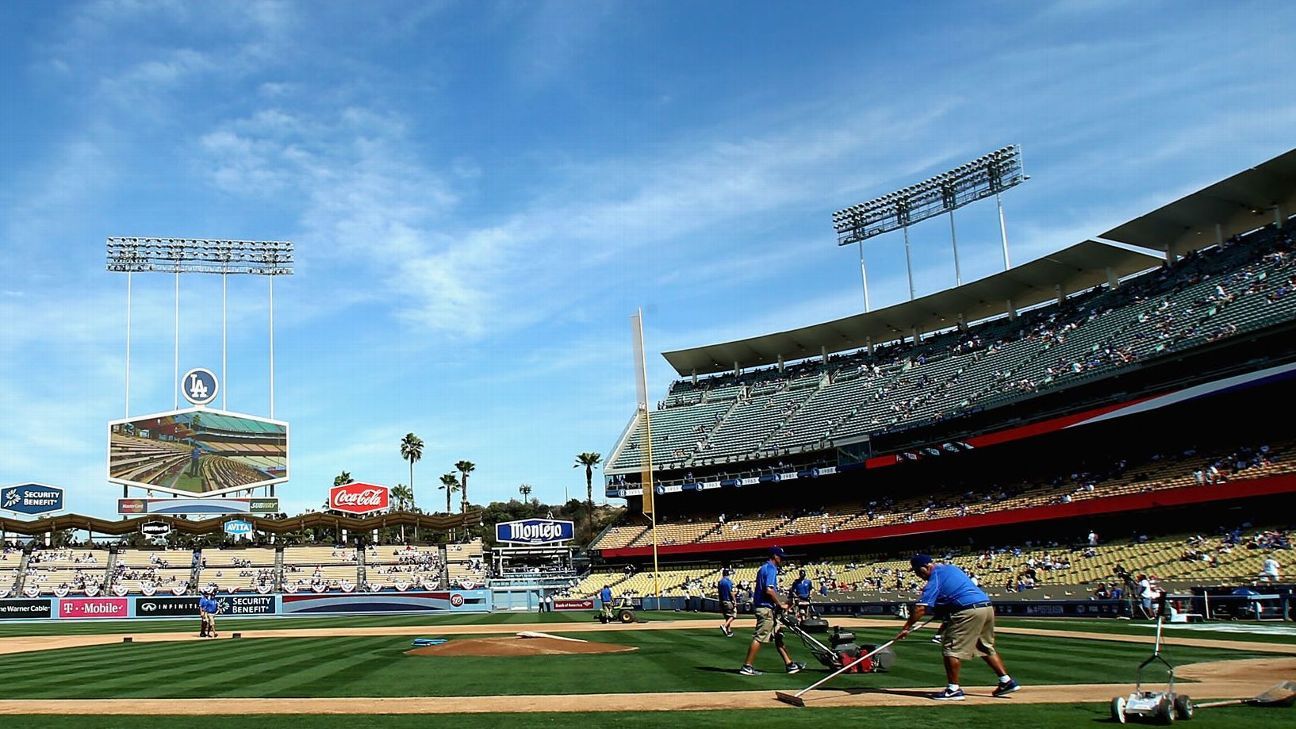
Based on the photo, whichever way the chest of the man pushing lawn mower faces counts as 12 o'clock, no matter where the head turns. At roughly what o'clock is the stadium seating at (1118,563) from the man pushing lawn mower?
The stadium seating is roughly at 10 o'clock from the man pushing lawn mower.

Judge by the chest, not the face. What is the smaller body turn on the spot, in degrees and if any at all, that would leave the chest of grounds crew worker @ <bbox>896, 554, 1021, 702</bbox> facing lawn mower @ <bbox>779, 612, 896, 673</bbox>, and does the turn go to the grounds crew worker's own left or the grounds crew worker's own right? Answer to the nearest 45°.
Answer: approximately 45° to the grounds crew worker's own right

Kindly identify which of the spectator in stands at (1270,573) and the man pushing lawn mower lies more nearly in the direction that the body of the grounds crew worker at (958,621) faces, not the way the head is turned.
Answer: the man pushing lawn mower

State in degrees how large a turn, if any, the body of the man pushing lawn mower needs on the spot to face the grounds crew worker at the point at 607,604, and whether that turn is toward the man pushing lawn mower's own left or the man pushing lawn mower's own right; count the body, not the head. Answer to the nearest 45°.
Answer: approximately 90° to the man pushing lawn mower's own left

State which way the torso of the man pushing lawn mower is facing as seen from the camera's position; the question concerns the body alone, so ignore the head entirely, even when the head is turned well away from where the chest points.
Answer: to the viewer's right

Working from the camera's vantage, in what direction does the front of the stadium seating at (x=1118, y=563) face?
facing the viewer and to the left of the viewer

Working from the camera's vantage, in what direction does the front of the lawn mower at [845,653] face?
facing to the right of the viewer

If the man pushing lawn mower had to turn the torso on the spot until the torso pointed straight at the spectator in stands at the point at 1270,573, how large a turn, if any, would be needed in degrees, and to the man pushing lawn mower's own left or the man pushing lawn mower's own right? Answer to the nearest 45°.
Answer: approximately 45° to the man pushing lawn mower's own left

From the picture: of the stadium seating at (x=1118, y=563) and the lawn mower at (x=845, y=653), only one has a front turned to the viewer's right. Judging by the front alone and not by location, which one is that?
the lawn mower

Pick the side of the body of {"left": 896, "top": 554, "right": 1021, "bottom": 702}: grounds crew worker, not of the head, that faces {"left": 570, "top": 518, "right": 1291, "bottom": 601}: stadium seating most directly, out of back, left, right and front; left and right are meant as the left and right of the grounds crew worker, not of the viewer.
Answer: right

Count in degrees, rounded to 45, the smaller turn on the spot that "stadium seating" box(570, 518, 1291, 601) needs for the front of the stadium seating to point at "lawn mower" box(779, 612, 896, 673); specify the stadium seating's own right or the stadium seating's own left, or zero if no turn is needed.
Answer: approximately 45° to the stadium seating's own left

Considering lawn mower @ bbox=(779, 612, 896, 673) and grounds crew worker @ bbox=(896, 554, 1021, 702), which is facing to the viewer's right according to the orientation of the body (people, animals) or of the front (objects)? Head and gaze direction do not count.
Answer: the lawn mower

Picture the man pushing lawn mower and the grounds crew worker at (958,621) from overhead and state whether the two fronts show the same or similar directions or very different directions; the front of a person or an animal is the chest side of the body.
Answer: very different directions

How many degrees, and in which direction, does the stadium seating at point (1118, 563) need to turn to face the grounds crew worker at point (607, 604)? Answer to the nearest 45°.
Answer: approximately 45° to its right

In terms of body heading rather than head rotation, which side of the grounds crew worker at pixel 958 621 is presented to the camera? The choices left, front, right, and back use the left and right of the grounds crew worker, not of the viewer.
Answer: left

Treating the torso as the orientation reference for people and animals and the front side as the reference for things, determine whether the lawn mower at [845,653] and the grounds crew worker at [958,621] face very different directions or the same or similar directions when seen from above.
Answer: very different directions
